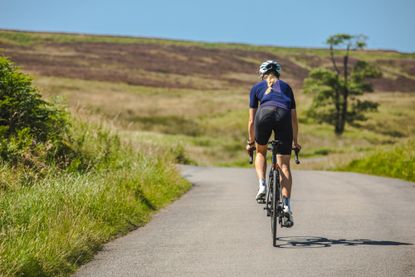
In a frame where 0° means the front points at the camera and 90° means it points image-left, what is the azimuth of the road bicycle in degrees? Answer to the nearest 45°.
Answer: approximately 180°

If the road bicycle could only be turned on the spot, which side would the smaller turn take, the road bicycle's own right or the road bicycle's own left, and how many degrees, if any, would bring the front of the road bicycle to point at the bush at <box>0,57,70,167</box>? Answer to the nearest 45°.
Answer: approximately 45° to the road bicycle's own left

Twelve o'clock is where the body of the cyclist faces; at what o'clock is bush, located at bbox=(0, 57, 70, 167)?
The bush is roughly at 10 o'clock from the cyclist.

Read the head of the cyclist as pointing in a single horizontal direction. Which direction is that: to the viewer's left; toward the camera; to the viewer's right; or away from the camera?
away from the camera

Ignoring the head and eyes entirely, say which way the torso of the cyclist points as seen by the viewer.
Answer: away from the camera
